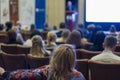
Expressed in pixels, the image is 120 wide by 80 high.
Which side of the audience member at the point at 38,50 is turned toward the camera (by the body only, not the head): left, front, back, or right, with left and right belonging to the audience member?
back

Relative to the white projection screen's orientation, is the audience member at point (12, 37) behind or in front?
in front

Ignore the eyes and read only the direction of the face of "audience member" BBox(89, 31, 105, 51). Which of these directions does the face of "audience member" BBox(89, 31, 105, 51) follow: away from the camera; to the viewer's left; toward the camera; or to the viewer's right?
away from the camera

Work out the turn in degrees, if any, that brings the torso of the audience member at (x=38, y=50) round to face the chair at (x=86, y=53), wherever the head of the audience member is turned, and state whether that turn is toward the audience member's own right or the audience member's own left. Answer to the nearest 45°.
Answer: approximately 90° to the audience member's own right

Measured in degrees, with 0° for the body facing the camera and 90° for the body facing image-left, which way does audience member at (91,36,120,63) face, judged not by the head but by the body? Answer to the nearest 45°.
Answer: approximately 180°

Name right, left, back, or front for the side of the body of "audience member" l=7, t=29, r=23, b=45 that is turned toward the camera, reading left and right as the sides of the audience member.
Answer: back

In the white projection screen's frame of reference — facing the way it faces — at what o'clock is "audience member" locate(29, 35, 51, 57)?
The audience member is roughly at 12 o'clock from the white projection screen.

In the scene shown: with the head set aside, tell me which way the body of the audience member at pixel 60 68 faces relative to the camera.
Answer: away from the camera

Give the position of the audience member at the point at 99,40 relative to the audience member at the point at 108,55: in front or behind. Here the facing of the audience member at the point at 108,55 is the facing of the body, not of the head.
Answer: in front

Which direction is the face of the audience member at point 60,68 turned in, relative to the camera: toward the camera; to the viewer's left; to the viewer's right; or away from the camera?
away from the camera

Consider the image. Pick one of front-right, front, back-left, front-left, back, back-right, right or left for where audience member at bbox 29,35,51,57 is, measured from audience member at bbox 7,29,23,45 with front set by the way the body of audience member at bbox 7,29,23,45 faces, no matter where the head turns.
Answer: back
